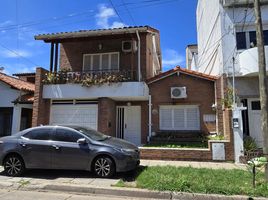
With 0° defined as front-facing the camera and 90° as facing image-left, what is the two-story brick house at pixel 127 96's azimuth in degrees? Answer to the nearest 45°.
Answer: approximately 0°

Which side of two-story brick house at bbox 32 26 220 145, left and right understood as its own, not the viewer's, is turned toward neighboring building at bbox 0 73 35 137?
right

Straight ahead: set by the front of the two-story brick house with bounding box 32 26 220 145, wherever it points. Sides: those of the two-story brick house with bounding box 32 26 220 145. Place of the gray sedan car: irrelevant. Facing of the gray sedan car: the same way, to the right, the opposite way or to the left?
to the left

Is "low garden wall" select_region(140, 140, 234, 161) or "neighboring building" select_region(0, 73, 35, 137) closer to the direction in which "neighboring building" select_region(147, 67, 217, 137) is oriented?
the low garden wall

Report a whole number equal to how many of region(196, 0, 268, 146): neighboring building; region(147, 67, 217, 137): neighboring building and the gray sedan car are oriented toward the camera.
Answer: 2

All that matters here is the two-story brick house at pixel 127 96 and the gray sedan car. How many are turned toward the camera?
1

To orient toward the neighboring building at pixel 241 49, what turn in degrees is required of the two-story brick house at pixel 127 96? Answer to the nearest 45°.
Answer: approximately 90° to its left

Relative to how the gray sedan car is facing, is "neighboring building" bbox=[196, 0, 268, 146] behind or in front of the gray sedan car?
in front

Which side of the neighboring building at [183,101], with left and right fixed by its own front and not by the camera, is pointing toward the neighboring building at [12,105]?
right

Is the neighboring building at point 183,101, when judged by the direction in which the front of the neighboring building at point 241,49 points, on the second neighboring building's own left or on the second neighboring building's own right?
on the second neighboring building's own right

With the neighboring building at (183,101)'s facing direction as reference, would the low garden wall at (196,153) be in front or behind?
in front

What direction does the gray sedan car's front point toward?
to the viewer's right
